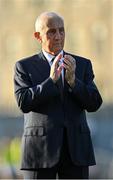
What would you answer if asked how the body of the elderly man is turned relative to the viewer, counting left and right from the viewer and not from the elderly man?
facing the viewer and to the right of the viewer
